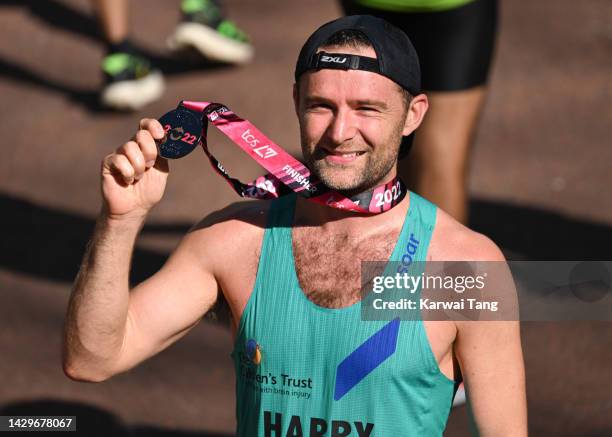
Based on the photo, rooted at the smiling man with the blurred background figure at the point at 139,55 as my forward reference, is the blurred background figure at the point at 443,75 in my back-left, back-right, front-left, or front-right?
front-right

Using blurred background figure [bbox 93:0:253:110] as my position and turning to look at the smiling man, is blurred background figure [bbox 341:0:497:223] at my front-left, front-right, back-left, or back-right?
front-left

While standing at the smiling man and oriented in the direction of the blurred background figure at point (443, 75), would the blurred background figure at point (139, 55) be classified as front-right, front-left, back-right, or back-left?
front-left

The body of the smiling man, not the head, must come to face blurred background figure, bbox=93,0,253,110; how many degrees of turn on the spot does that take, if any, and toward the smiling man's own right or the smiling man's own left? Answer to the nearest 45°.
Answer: approximately 180°

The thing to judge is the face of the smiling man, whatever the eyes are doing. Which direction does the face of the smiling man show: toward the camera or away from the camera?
toward the camera

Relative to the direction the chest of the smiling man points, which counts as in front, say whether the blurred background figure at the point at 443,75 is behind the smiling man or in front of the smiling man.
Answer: behind

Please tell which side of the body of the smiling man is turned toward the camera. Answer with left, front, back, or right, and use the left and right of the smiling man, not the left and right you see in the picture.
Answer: front
